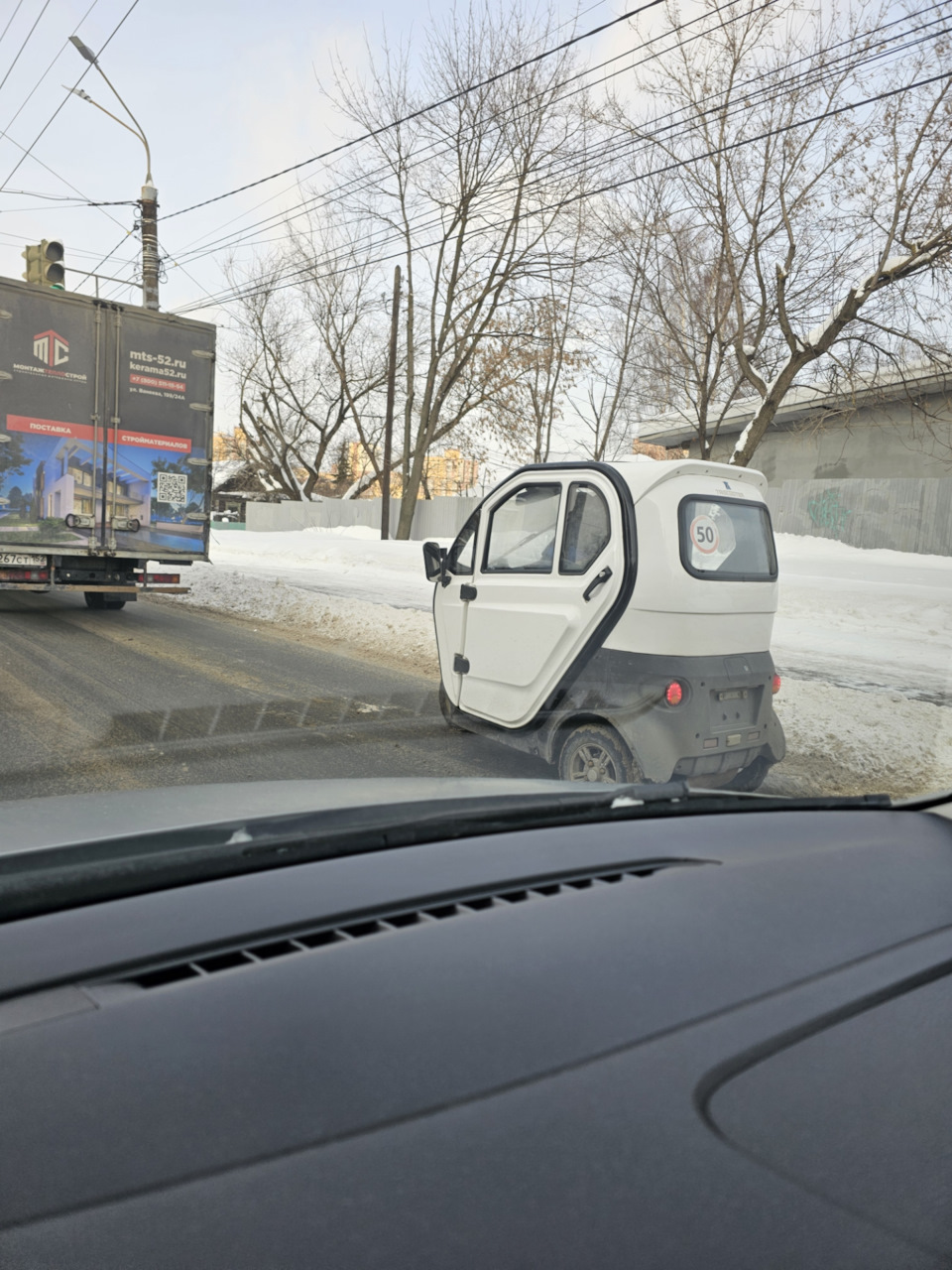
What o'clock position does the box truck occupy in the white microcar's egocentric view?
The box truck is roughly at 12 o'clock from the white microcar.

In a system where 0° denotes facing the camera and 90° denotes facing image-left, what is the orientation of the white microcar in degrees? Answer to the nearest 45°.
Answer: approximately 135°

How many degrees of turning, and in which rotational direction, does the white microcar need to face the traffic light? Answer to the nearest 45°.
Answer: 0° — it already faces it

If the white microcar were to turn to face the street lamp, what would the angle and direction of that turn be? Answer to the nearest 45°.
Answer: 0° — it already faces it

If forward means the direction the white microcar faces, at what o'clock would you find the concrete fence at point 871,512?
The concrete fence is roughly at 2 o'clock from the white microcar.
